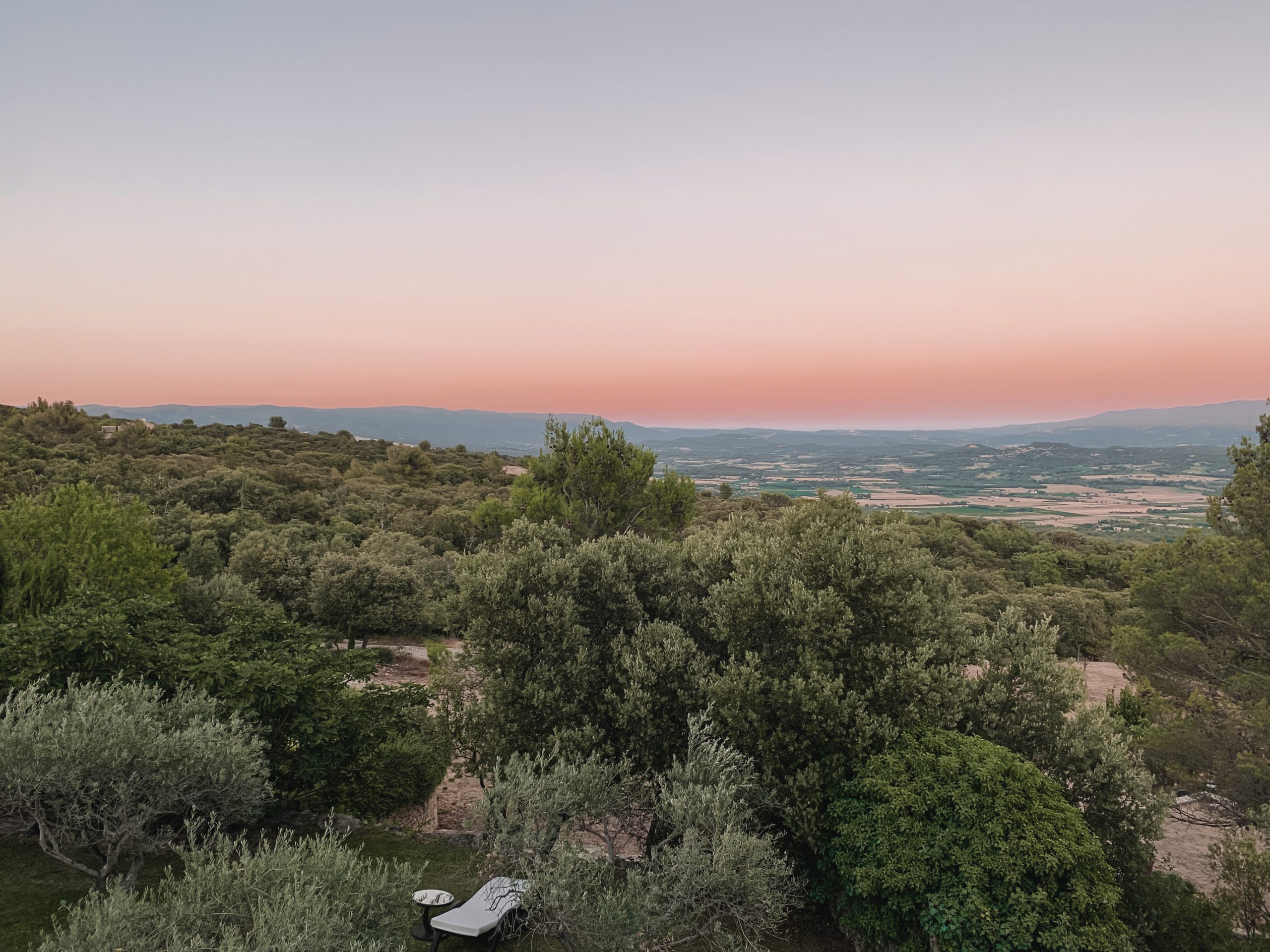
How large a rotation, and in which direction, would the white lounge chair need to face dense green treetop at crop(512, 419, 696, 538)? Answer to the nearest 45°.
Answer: approximately 135° to its right

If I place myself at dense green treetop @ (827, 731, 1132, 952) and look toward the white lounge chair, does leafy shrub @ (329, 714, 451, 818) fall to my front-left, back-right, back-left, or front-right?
front-right

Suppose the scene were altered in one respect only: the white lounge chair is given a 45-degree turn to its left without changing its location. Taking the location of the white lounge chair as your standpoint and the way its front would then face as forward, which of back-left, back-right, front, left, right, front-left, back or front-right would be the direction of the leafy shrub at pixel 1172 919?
left

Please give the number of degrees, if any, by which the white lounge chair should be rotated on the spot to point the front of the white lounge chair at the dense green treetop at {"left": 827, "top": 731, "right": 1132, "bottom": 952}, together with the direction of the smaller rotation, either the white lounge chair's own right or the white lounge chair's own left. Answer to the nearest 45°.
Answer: approximately 135° to the white lounge chair's own left
